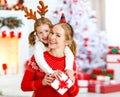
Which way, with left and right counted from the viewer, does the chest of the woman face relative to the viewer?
facing the viewer

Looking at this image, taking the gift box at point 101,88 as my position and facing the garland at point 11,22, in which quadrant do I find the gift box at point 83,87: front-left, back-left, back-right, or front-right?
front-left

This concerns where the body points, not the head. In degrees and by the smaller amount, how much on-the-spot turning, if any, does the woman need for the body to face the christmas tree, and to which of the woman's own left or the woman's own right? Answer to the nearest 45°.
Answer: approximately 180°

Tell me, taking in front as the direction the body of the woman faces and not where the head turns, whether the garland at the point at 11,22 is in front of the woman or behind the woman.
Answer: behind
